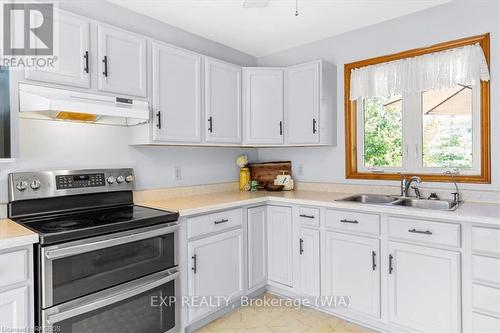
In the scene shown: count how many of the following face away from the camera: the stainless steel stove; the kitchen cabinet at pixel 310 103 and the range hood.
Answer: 0

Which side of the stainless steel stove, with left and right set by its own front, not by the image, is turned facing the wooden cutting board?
left

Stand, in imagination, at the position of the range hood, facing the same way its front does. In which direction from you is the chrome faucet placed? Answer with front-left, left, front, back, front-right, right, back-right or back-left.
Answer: front-left

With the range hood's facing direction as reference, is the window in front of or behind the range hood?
in front

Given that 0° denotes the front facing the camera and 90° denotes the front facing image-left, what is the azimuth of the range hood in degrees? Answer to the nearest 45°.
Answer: approximately 315°

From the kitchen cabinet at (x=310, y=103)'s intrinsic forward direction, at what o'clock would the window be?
The window is roughly at 8 o'clock from the kitchen cabinet.

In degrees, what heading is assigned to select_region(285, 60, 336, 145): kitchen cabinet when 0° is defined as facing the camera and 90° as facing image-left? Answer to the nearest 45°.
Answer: approximately 45°

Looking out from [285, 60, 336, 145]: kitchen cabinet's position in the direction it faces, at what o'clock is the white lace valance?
The white lace valance is roughly at 8 o'clock from the kitchen cabinet.

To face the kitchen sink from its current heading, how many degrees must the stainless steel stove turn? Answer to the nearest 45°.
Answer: approximately 45° to its left

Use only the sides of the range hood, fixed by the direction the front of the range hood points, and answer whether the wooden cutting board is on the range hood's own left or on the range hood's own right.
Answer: on the range hood's own left

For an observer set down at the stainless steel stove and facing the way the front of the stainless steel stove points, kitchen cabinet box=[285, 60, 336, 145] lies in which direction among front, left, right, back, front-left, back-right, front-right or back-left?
front-left

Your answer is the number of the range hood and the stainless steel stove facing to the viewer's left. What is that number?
0

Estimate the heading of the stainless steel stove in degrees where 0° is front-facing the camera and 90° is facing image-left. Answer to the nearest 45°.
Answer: approximately 315°
